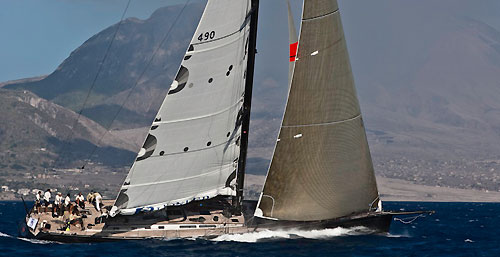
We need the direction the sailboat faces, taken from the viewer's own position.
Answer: facing to the right of the viewer

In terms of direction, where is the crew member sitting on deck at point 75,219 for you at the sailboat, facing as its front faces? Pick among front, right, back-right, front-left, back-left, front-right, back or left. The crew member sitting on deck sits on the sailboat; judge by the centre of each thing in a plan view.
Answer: back
